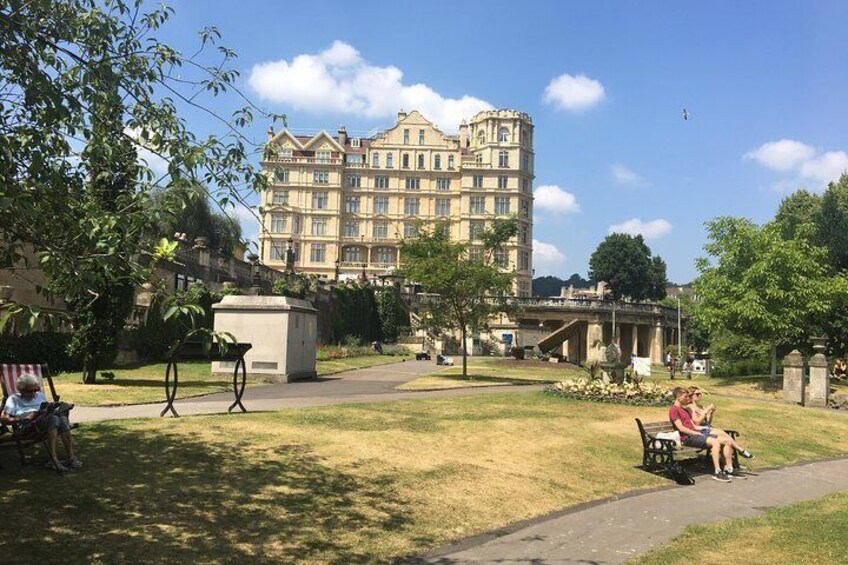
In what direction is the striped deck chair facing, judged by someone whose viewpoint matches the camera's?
facing the viewer and to the right of the viewer

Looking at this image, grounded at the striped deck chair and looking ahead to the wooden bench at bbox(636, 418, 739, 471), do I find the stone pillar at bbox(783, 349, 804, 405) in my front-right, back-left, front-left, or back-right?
front-left

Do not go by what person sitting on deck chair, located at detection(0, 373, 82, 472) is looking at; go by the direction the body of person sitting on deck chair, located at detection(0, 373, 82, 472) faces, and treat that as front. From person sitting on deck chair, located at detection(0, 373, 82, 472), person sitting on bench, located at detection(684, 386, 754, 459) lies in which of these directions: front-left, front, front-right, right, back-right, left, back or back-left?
front-left

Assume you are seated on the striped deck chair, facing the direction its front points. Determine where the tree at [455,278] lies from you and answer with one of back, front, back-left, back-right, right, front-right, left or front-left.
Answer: left

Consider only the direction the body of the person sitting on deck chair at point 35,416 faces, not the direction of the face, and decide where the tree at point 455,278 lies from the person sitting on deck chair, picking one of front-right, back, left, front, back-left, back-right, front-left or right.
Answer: left

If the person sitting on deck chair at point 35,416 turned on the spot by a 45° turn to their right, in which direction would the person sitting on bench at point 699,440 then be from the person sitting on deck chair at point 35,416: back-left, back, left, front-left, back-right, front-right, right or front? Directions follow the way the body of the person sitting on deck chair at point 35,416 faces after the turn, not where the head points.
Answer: left

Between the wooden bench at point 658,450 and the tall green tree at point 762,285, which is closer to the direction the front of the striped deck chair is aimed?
the wooden bench

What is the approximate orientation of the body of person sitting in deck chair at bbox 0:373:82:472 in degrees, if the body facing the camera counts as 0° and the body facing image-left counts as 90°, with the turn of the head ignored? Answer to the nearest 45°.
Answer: approximately 315°

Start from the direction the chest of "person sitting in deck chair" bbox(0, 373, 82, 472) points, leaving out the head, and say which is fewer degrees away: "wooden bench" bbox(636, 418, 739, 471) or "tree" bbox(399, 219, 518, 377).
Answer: the wooden bench

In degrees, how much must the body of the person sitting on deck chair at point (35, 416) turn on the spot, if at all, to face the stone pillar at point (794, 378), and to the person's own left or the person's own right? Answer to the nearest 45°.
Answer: approximately 45° to the person's own left

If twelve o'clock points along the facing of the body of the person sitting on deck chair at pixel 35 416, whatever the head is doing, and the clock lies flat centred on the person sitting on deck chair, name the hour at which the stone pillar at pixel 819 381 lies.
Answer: The stone pillar is roughly at 10 o'clock from the person sitting on deck chair.
